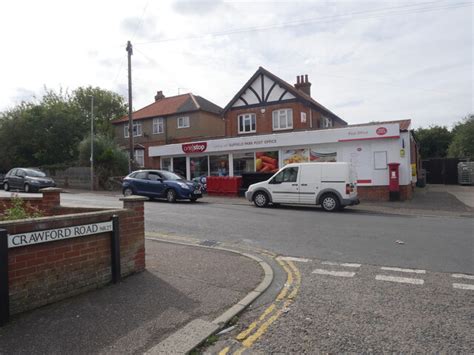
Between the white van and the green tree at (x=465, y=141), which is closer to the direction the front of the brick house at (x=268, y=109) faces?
the white van

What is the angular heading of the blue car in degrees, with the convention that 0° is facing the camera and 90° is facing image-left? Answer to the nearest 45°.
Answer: approximately 315°

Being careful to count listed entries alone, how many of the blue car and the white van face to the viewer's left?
1

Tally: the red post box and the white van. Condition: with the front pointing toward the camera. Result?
1

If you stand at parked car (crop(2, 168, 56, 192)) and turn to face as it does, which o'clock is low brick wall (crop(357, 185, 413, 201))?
The low brick wall is roughly at 12 o'clock from the parked car.

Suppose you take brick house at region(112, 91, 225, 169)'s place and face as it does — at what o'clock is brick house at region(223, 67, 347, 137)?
brick house at region(223, 67, 347, 137) is roughly at 9 o'clock from brick house at region(112, 91, 225, 169).

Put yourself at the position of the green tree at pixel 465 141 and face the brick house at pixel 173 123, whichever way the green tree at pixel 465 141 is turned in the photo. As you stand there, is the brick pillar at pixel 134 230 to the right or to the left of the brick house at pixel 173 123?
left

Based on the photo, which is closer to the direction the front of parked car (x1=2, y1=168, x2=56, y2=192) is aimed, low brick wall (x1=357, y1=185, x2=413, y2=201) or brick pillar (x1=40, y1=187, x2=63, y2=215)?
the low brick wall

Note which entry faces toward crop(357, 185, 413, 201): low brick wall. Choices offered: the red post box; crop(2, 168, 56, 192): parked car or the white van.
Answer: the parked car

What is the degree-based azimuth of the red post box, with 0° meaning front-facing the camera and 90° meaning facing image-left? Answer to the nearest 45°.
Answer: approximately 0°

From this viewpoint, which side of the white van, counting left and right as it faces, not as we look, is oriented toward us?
left
